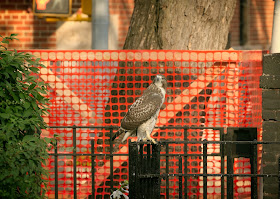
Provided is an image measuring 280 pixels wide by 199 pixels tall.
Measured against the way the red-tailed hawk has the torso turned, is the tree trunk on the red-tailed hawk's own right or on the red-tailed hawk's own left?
on the red-tailed hawk's own left

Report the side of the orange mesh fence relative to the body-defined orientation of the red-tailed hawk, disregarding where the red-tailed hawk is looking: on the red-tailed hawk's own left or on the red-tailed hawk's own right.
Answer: on the red-tailed hawk's own left

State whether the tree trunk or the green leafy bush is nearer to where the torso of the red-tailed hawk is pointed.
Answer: the tree trunk

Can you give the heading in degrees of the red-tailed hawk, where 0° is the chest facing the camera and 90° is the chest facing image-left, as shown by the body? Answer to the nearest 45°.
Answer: approximately 270°

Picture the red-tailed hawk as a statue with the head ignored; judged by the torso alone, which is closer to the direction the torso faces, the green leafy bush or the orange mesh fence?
the orange mesh fence
